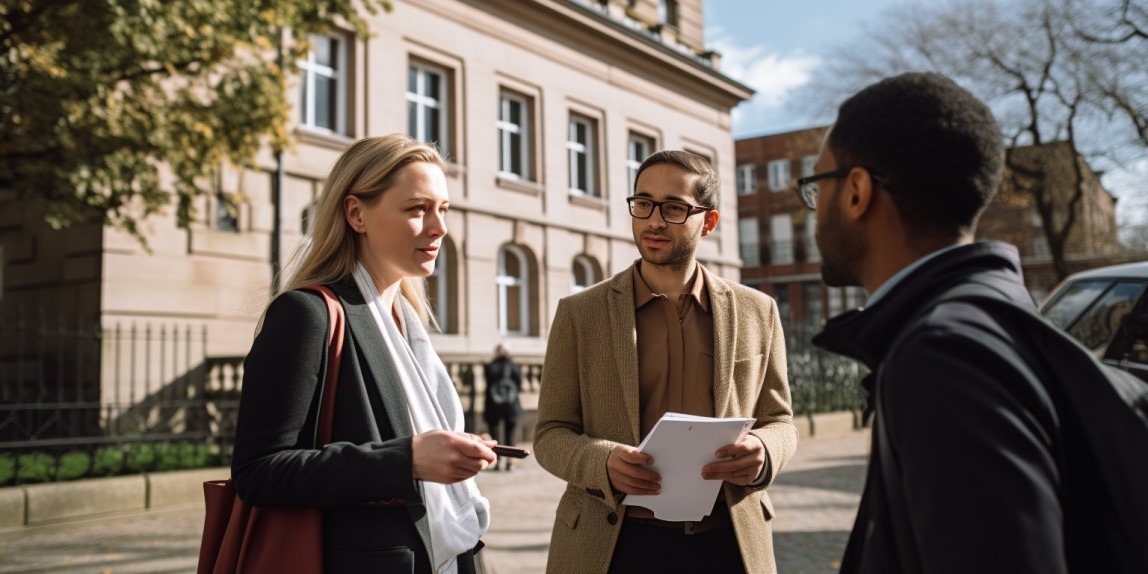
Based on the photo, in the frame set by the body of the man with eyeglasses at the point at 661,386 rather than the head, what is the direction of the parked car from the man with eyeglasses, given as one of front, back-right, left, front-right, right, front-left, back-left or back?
back-left

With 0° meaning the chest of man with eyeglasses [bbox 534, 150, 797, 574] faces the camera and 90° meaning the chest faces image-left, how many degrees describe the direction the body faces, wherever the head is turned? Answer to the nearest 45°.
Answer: approximately 0°

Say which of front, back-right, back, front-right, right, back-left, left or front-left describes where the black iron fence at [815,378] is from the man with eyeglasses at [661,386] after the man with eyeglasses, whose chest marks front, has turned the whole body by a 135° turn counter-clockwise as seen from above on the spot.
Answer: front-left

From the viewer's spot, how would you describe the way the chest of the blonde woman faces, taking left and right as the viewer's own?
facing the viewer and to the right of the viewer

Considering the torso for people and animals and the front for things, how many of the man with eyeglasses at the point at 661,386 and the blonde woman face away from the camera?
0

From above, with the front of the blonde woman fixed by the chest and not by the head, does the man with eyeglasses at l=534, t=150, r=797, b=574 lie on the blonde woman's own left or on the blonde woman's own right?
on the blonde woman's own left

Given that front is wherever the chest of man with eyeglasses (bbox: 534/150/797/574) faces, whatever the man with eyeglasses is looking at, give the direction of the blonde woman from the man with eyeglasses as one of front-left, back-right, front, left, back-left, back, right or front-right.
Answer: front-right
